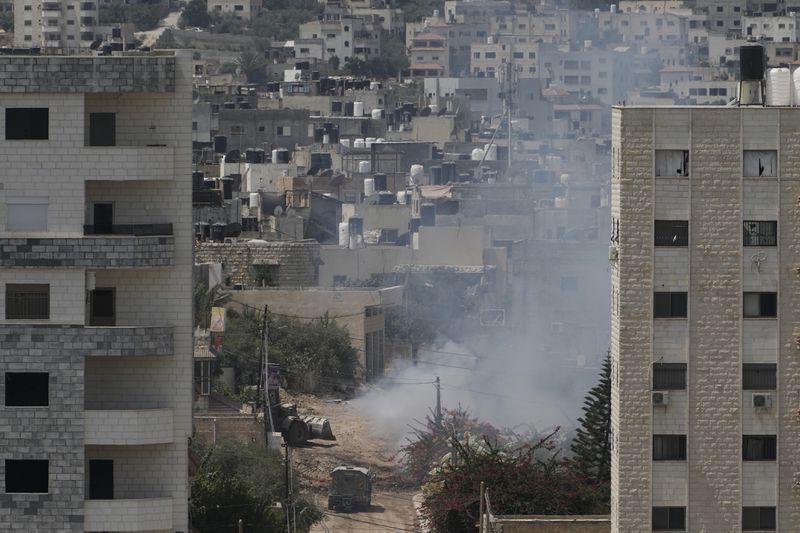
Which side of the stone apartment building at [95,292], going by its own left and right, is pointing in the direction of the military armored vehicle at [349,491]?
back

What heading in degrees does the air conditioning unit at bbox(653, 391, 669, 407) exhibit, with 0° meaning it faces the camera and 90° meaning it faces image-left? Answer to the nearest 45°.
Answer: approximately 0°

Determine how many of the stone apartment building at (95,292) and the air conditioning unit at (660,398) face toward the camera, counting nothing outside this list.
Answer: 2

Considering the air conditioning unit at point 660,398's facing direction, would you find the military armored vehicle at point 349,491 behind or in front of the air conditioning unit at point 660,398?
behind

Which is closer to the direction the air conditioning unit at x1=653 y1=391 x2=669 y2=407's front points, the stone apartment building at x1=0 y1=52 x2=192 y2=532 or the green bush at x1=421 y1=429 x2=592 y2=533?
the stone apartment building

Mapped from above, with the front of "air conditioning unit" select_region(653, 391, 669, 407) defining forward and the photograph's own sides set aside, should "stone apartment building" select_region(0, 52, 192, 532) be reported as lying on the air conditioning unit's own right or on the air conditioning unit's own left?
on the air conditioning unit's own right
